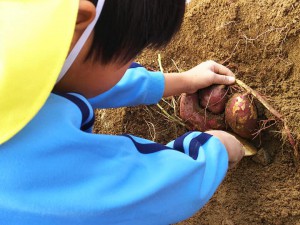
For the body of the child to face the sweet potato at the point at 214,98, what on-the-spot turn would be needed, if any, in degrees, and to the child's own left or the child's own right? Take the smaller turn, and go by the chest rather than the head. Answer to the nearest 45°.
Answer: approximately 45° to the child's own left

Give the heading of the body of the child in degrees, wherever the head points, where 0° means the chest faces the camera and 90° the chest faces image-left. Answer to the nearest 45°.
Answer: approximately 270°

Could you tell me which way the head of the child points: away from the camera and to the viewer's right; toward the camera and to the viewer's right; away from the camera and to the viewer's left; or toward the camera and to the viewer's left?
away from the camera and to the viewer's right

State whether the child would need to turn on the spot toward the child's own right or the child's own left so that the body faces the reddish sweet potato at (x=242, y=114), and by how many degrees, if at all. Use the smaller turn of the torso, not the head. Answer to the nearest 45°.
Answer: approximately 45° to the child's own left

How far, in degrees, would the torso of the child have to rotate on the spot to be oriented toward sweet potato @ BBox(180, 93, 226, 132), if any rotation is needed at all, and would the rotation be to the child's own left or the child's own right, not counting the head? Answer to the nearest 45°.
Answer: approximately 45° to the child's own left
